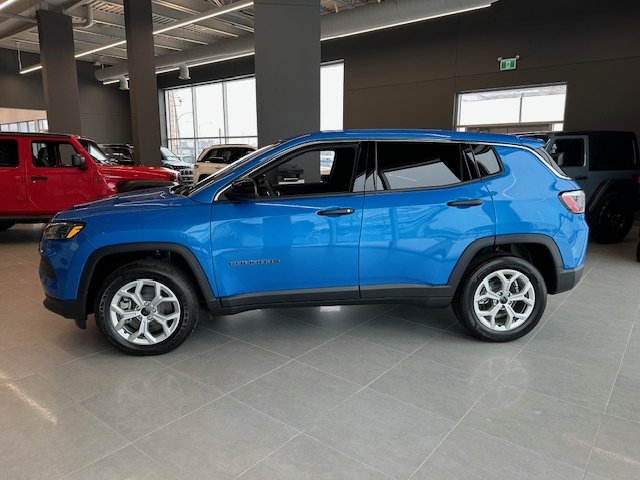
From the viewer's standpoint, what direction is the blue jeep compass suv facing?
to the viewer's left

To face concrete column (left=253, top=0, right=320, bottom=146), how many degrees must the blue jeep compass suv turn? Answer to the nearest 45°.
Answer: approximately 90° to its right

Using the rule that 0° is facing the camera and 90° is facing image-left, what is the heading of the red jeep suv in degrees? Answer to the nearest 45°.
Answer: approximately 270°

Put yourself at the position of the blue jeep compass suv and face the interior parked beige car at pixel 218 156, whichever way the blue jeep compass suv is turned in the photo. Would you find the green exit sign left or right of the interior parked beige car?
right

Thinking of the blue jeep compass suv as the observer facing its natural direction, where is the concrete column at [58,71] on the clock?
The concrete column is roughly at 2 o'clock from the blue jeep compass suv.

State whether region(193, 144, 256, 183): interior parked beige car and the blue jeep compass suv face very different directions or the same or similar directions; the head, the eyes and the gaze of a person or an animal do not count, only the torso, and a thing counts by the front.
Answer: very different directions

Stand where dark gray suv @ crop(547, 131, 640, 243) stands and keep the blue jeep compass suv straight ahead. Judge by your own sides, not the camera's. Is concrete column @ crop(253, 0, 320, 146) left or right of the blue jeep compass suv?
right
